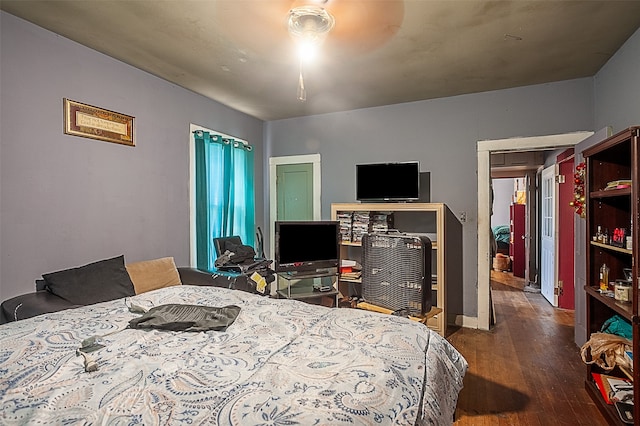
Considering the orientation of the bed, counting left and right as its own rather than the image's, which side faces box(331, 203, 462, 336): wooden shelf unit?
left

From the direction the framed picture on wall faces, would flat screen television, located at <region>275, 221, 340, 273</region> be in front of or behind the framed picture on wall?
in front

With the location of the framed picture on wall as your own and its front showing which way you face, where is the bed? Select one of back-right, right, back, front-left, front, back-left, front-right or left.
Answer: front-right

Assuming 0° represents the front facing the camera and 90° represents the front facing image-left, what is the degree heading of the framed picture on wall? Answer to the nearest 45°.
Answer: approximately 315°

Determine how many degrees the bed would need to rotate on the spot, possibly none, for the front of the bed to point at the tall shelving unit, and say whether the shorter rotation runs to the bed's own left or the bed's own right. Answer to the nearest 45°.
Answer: approximately 45° to the bed's own left

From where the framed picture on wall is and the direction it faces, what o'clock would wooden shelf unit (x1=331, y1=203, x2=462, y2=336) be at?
The wooden shelf unit is roughly at 11 o'clock from the framed picture on wall.

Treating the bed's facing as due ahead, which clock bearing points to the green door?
The green door is roughly at 8 o'clock from the bed.

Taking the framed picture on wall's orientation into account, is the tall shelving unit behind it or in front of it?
in front

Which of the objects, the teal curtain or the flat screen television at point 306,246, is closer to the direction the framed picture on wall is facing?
the flat screen television

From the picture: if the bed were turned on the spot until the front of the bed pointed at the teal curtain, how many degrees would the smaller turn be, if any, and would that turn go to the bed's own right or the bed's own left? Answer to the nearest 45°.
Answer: approximately 135° to the bed's own left

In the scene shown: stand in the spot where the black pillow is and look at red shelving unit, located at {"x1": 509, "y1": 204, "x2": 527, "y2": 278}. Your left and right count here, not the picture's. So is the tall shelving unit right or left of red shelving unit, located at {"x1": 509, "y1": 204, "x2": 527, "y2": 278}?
right

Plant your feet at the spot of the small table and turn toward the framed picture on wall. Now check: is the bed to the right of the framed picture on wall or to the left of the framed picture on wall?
left

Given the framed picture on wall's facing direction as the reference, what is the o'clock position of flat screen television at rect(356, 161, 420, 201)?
The flat screen television is roughly at 11 o'clock from the framed picture on wall.

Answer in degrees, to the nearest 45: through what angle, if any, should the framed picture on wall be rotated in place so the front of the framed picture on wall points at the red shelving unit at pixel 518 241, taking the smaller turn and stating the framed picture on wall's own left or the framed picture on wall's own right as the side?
approximately 45° to the framed picture on wall's own left

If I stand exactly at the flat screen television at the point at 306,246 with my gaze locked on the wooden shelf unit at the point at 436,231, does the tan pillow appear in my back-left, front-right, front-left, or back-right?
back-right

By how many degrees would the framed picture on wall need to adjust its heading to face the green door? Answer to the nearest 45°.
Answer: approximately 45° to its left
